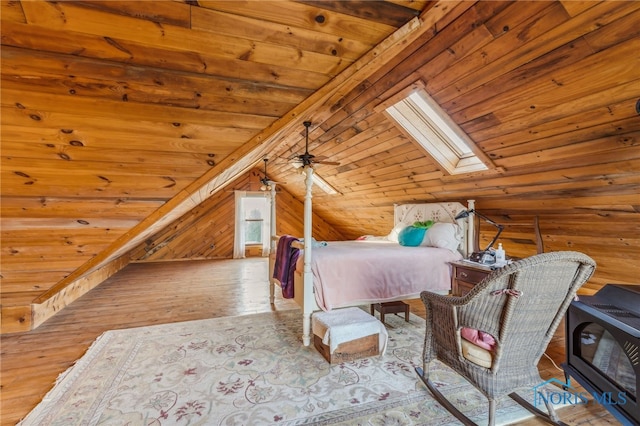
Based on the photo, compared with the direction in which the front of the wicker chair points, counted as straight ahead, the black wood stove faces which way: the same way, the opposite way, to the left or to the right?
to the left

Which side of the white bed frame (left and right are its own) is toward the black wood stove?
left

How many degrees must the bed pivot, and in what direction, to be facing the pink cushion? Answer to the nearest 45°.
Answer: approximately 90° to its left

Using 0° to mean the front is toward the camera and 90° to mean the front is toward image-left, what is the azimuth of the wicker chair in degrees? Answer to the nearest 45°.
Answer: approximately 135°

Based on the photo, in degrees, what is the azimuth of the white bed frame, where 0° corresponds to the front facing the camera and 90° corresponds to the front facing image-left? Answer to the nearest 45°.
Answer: approximately 45°

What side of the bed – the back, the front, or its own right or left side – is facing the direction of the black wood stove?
left

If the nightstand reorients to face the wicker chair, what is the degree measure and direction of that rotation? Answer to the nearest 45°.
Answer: approximately 45° to its left
